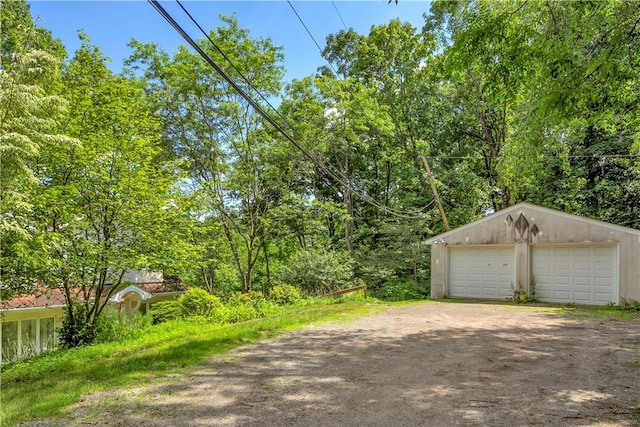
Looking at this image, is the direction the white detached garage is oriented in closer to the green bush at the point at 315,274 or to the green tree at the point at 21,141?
the green tree

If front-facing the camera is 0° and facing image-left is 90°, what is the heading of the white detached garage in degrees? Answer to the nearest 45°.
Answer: approximately 0°

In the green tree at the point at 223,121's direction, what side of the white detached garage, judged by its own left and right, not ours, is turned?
right

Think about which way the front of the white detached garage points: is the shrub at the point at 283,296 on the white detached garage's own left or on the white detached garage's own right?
on the white detached garage's own right

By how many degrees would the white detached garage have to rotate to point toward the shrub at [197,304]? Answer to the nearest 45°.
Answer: approximately 45° to its right

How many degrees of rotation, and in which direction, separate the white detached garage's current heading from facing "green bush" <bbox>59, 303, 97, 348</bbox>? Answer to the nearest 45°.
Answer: approximately 45° to its right

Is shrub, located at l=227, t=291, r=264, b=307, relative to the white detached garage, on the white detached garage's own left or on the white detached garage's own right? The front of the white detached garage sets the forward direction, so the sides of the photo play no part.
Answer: on the white detached garage's own right

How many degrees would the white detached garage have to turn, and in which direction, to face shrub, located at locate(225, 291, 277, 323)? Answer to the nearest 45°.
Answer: approximately 45° to its right
